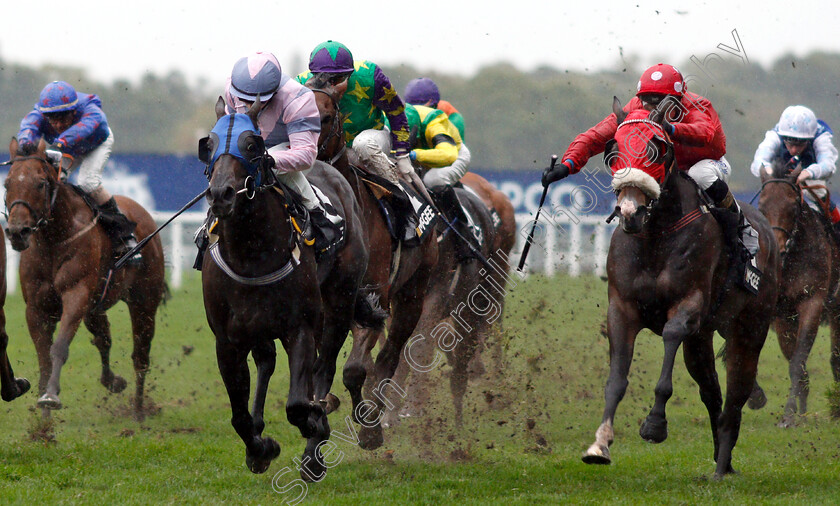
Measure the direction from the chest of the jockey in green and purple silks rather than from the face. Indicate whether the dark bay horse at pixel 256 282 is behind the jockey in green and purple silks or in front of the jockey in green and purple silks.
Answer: in front

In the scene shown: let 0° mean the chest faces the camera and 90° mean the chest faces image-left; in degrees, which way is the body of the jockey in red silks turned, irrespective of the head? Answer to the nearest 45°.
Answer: approximately 45°

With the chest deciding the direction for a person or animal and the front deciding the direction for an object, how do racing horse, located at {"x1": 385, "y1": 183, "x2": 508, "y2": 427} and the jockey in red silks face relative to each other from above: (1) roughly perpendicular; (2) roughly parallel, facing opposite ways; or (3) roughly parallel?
roughly parallel

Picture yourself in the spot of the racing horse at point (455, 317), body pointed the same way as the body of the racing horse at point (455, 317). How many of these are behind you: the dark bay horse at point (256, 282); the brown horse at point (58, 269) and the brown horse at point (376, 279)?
0

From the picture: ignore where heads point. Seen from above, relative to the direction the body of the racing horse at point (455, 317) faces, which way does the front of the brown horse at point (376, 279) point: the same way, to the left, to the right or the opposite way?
the same way

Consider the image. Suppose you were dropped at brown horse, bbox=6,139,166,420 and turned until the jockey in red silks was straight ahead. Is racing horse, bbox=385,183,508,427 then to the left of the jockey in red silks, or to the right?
left

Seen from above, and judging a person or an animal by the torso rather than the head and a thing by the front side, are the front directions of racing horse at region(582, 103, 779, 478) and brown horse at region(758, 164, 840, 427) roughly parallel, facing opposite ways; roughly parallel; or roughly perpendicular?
roughly parallel

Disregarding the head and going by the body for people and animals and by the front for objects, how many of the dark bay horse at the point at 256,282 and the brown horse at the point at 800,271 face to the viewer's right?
0

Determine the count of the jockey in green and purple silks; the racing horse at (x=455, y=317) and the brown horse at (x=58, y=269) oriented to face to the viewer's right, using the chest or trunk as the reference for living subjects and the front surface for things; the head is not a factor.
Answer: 0

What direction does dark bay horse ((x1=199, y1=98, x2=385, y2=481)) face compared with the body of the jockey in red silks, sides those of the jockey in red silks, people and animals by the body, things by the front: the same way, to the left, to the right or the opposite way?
the same way

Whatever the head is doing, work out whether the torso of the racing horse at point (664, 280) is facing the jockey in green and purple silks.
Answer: no

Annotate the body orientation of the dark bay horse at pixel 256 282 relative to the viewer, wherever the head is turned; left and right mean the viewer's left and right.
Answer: facing the viewer and to the left of the viewer
